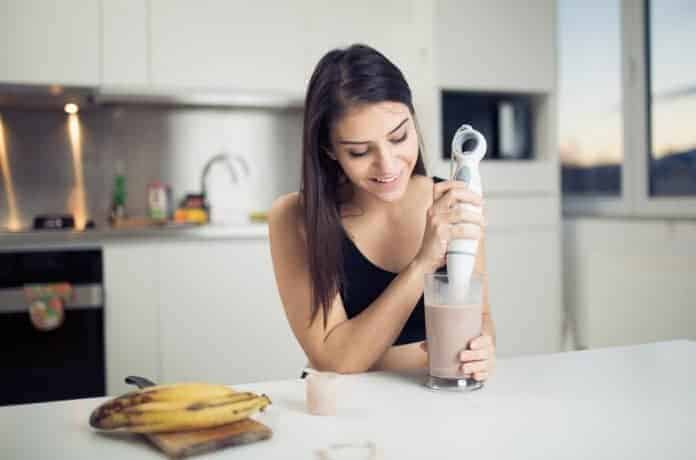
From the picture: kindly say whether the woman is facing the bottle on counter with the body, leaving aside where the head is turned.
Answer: no

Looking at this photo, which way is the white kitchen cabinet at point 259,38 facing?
toward the camera

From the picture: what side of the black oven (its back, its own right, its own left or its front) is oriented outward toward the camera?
front

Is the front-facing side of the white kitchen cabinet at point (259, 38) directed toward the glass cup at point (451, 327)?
yes

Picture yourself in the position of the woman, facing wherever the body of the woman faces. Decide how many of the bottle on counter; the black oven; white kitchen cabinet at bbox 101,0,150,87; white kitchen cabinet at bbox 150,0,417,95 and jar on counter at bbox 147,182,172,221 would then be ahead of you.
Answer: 0

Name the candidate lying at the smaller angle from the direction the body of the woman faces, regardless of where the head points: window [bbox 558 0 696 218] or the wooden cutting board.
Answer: the wooden cutting board

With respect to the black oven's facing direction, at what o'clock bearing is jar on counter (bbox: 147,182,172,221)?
The jar on counter is roughly at 8 o'clock from the black oven.

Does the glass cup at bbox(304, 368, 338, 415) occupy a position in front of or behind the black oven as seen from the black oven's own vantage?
in front

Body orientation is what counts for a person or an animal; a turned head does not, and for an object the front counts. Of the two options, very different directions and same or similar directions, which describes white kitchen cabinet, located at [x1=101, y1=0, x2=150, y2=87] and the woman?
same or similar directions

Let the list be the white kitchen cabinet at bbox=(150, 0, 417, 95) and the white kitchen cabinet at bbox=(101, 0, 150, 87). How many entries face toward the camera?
2

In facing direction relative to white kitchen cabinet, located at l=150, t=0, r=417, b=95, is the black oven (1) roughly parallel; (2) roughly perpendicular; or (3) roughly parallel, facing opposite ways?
roughly parallel

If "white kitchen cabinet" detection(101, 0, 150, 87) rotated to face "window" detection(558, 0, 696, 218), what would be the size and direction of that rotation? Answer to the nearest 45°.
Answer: approximately 90° to its left

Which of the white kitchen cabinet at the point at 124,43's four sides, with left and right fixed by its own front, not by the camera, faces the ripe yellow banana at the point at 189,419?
front

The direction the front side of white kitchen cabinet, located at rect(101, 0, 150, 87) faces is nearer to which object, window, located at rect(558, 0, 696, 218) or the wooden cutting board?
the wooden cutting board

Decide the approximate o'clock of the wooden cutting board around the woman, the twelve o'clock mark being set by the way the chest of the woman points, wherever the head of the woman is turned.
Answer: The wooden cutting board is roughly at 2 o'clock from the woman.

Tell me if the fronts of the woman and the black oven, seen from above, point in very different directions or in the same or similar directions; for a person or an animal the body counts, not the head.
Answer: same or similar directions

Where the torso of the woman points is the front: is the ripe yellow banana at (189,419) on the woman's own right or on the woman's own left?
on the woman's own right

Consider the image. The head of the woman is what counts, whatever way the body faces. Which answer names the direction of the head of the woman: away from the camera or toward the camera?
toward the camera

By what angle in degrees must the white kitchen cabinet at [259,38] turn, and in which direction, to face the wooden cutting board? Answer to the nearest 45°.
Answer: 0° — it already faces it

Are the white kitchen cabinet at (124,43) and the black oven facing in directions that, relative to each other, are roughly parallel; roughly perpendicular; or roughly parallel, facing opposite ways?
roughly parallel
